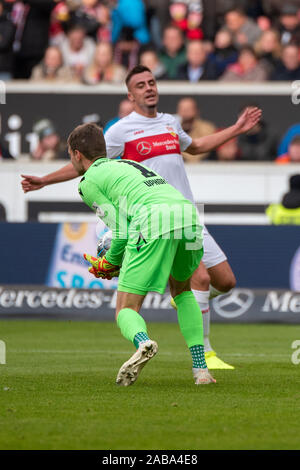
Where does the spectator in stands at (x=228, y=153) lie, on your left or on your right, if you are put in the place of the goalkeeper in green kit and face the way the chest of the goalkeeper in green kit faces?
on your right

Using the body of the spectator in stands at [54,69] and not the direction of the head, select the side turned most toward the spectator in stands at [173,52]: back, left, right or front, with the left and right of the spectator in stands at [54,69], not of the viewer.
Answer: left

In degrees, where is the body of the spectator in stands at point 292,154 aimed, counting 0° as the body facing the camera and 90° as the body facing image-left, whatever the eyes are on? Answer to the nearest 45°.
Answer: approximately 0°

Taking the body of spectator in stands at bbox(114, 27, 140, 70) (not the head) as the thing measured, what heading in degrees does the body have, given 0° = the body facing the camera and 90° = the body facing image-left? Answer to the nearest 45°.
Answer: approximately 0°
